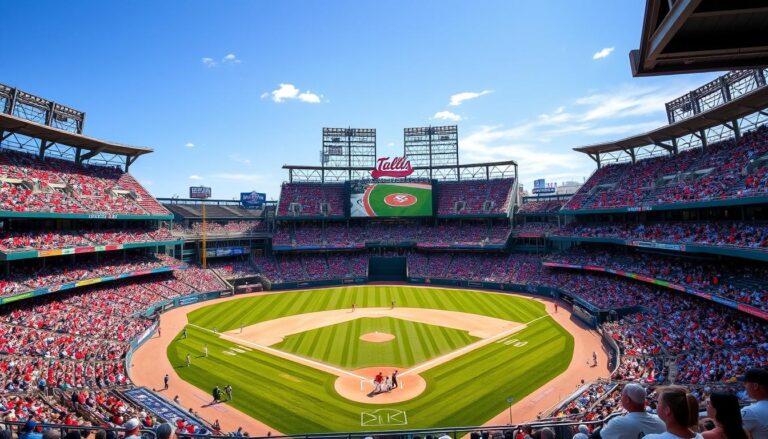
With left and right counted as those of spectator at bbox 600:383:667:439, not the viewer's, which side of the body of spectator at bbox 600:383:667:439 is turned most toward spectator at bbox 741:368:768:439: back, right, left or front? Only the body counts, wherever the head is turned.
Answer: right

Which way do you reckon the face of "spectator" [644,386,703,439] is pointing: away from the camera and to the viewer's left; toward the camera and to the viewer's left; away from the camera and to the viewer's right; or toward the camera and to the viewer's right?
away from the camera and to the viewer's left

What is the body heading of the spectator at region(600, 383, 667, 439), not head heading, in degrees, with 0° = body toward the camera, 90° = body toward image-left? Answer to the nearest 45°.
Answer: approximately 135°

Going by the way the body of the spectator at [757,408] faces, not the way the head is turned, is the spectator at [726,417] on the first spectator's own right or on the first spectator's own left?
on the first spectator's own left

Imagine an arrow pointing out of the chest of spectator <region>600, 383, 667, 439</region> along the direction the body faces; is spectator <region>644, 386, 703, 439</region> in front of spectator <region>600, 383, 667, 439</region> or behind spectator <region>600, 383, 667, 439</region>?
behind

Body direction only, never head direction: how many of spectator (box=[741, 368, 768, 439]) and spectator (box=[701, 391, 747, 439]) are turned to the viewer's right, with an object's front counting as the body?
0

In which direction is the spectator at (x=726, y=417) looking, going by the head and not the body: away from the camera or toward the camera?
away from the camera

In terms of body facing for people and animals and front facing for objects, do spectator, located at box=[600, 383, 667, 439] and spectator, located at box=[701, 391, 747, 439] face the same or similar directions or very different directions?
same or similar directions

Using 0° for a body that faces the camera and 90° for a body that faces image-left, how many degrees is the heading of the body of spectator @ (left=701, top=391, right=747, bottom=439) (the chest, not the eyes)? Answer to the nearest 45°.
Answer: approximately 135°

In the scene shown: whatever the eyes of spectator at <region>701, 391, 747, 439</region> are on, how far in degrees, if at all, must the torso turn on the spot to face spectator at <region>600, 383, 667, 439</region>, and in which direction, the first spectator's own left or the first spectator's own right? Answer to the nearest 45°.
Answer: approximately 45° to the first spectator's own left

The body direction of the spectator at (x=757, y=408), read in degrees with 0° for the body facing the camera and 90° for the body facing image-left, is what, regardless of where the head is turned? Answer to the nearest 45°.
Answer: approximately 135°

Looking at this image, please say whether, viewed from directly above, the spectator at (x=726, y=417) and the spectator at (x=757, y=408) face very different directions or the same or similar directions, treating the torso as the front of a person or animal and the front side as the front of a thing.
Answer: same or similar directions

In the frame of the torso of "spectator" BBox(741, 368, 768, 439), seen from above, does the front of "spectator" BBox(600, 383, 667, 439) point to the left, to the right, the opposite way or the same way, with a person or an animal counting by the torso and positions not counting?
the same way
